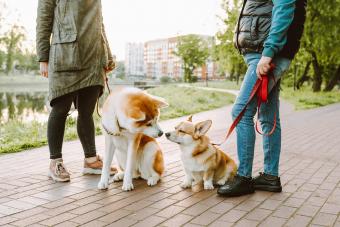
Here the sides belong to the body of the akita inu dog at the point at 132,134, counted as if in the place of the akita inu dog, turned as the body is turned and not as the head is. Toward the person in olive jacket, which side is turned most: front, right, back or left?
right

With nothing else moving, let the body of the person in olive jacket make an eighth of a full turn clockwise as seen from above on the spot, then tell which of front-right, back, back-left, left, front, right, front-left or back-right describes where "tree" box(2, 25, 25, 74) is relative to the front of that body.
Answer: back

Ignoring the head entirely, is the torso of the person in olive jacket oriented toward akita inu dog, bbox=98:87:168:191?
yes

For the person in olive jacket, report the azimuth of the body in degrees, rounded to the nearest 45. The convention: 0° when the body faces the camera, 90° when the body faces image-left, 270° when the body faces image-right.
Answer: approximately 315°

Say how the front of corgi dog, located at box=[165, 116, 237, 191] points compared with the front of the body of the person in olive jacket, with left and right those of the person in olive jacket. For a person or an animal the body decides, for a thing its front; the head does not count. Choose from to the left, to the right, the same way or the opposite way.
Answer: to the right

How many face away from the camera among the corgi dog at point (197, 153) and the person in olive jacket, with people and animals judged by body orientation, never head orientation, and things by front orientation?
0

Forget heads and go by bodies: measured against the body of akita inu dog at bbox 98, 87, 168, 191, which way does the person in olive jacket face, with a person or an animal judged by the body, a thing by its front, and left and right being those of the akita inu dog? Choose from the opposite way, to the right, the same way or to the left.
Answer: to the left

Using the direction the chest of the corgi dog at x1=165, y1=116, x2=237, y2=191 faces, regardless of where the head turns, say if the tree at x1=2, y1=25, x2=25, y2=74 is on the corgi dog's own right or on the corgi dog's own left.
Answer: on the corgi dog's own right

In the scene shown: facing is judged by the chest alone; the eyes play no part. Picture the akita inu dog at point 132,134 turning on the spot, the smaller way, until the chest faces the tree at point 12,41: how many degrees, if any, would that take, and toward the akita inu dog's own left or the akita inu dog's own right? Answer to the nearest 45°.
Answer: approximately 135° to the akita inu dog's own right

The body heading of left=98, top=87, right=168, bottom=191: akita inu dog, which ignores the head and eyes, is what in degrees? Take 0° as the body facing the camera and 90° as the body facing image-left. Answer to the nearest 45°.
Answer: approximately 45°

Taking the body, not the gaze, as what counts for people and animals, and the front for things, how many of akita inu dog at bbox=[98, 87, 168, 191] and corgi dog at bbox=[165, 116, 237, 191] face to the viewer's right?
0

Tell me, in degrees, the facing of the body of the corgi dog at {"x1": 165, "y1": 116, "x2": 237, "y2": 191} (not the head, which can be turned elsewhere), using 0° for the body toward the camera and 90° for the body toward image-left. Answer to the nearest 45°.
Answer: approximately 45°
